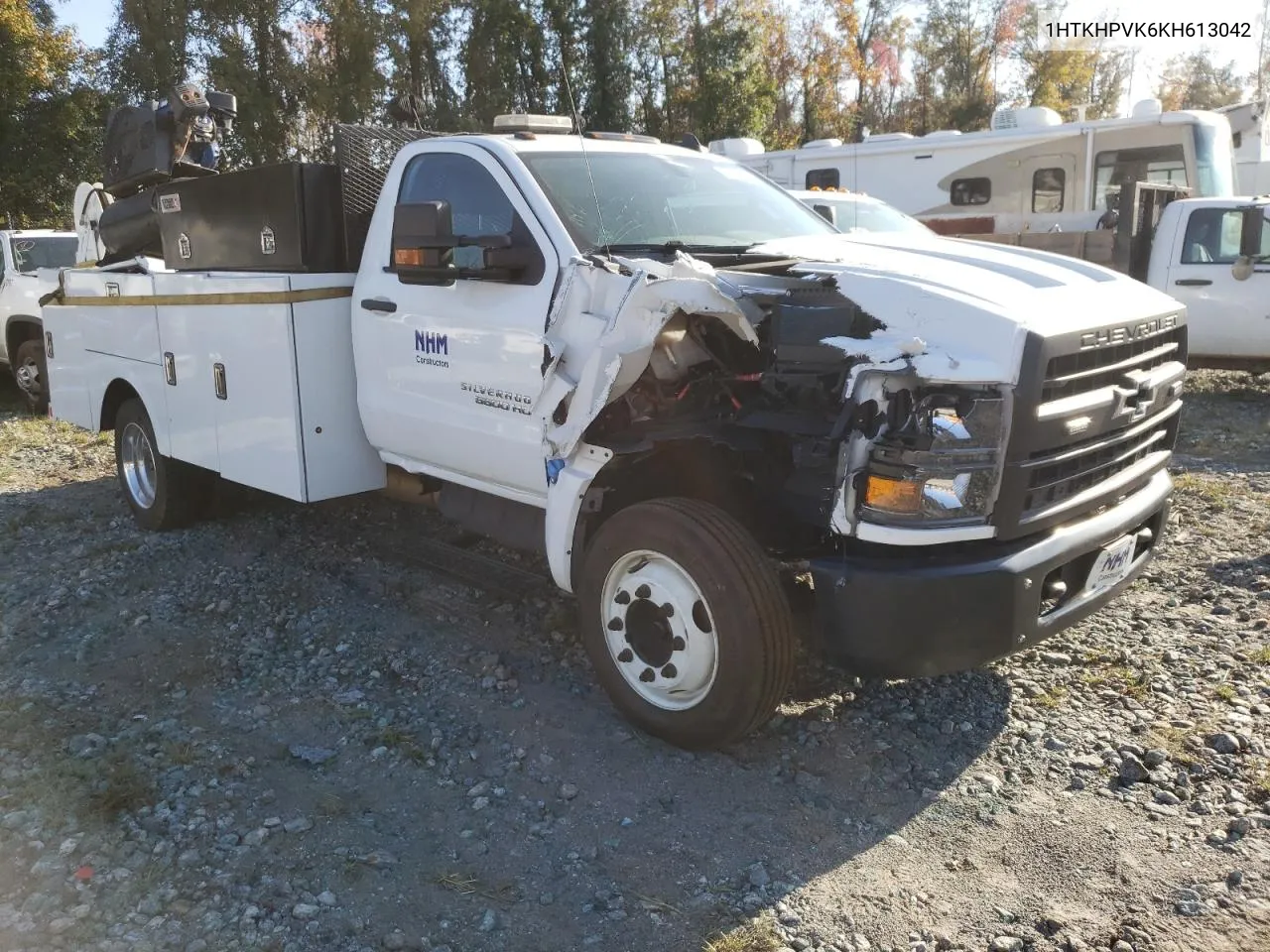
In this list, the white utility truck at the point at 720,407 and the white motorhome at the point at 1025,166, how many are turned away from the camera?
0

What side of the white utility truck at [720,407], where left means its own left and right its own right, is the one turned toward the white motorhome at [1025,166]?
left

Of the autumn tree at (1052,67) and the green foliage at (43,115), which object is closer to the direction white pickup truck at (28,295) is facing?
the autumn tree

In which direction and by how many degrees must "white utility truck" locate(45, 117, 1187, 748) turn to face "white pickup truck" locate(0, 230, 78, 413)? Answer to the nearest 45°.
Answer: approximately 180°

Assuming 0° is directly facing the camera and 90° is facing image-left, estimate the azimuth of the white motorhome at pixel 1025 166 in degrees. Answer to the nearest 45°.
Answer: approximately 315°

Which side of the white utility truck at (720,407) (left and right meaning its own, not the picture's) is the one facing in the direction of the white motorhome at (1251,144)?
left

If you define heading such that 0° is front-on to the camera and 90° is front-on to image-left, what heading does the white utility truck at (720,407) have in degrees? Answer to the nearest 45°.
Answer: approximately 315°

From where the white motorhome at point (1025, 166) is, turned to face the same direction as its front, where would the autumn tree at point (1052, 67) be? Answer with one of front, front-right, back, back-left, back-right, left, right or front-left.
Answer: back-left
